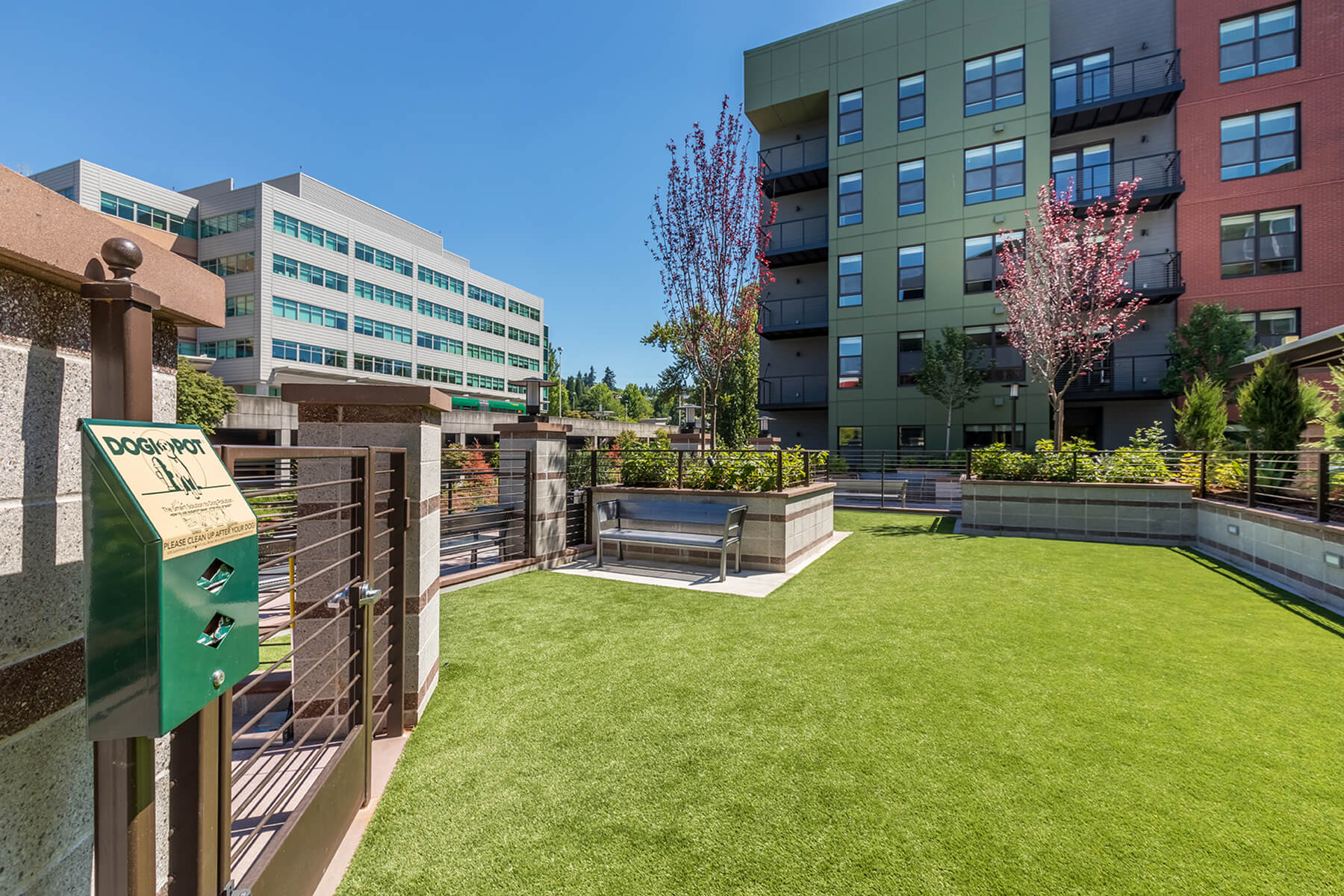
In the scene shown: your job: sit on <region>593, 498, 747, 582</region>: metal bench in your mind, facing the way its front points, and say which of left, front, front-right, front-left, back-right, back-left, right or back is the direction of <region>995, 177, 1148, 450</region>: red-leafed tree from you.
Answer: back

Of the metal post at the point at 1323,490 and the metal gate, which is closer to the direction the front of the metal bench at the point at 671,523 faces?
the metal gate

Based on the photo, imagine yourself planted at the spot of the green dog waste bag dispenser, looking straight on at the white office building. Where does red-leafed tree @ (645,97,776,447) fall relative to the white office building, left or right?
right

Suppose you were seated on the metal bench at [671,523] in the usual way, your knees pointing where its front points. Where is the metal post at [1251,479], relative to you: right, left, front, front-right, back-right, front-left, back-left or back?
back-left

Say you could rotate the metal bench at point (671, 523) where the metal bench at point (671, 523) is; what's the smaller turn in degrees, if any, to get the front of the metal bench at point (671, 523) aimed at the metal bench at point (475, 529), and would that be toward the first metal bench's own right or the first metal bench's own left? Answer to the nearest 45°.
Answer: approximately 45° to the first metal bench's own right

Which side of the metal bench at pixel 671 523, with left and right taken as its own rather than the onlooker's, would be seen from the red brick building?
back

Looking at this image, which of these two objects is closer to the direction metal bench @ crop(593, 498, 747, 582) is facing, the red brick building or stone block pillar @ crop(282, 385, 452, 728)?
the stone block pillar

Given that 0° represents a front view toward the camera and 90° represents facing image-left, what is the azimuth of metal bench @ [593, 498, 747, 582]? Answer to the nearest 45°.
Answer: approximately 45°

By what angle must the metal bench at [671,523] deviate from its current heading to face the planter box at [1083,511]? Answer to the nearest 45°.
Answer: approximately 135° to its left

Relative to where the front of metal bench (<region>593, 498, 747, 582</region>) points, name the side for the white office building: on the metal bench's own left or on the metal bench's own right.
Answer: on the metal bench's own right

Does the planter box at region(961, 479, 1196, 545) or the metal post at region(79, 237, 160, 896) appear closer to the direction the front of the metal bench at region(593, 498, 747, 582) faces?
the metal post

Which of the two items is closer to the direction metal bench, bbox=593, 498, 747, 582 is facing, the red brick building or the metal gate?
the metal gate

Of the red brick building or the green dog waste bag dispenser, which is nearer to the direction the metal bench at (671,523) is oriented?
the green dog waste bag dispenser

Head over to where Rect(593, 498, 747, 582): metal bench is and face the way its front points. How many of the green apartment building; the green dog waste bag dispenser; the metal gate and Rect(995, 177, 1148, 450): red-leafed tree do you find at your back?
2
